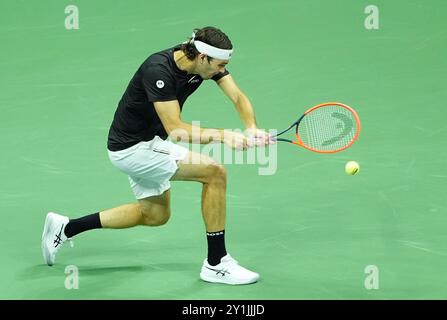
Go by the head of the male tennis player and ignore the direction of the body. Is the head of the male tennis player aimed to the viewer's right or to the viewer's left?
to the viewer's right

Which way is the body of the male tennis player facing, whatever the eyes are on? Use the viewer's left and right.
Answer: facing to the right of the viewer
